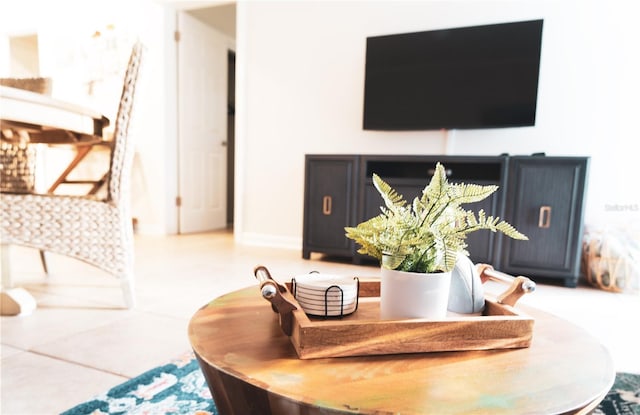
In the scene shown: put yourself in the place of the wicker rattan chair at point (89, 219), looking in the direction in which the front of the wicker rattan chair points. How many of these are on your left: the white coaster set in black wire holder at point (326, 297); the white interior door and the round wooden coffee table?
2

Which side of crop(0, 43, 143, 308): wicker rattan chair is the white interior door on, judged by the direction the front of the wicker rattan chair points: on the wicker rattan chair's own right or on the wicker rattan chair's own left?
on the wicker rattan chair's own right

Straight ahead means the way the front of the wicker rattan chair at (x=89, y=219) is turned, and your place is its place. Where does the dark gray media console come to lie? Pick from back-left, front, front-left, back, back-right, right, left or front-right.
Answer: back

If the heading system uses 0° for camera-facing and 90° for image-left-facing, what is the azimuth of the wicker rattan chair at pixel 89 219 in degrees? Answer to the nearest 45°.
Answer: approximately 90°

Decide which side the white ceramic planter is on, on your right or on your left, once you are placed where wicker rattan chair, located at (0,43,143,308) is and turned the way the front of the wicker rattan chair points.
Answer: on your left

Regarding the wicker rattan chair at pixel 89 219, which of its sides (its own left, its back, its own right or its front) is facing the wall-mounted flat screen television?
back

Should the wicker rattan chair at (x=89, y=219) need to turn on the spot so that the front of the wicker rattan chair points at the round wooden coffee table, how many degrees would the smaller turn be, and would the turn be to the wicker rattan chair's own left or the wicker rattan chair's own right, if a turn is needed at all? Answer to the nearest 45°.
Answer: approximately 90° to the wicker rattan chair's own left

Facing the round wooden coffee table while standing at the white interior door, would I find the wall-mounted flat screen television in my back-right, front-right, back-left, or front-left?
front-left

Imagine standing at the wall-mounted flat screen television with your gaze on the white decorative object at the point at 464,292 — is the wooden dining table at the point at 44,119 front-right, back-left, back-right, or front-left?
front-right

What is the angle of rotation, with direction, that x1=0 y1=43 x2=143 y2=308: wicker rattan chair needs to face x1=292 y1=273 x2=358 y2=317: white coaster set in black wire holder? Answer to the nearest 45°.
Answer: approximately 90° to its left
